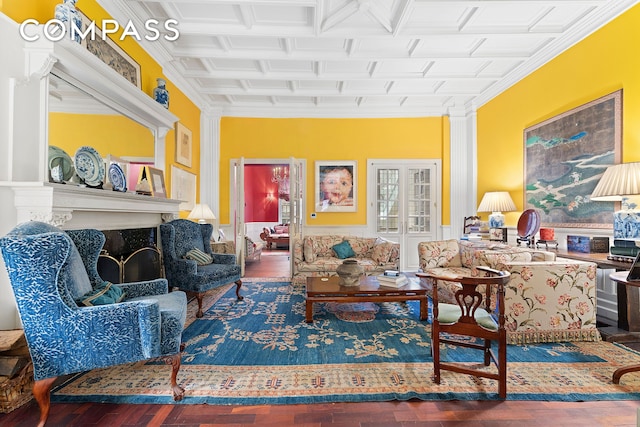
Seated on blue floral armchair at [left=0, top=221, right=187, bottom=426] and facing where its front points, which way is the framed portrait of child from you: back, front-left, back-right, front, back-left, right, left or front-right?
front-left

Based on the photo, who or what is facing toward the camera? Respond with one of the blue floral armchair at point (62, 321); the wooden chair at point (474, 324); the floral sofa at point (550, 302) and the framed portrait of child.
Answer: the framed portrait of child

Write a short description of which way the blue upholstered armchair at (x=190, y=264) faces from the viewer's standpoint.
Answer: facing the viewer and to the right of the viewer

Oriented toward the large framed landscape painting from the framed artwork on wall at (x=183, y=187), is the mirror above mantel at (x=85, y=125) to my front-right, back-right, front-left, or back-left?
front-right

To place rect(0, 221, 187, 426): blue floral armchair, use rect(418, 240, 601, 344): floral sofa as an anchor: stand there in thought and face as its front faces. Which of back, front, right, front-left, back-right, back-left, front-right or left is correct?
front-left

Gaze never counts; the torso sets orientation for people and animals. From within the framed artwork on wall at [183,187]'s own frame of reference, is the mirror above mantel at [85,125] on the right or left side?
on its right

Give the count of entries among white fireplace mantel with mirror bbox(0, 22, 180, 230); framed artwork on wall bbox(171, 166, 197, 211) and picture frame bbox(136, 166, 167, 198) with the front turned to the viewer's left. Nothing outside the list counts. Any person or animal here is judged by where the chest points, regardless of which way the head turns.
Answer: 0

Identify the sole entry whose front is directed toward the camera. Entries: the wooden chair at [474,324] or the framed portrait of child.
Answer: the framed portrait of child

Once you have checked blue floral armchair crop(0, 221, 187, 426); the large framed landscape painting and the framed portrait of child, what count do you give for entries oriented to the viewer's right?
1

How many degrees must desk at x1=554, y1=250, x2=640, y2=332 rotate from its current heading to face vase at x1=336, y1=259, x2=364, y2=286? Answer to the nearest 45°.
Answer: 0° — it already faces it

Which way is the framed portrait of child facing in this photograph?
toward the camera

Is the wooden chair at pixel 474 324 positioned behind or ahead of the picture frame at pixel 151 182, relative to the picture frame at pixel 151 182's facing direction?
ahead

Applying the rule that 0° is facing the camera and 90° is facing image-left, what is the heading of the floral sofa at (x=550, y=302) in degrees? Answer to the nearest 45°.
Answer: approximately 90°

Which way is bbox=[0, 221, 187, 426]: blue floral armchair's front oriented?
to the viewer's right
